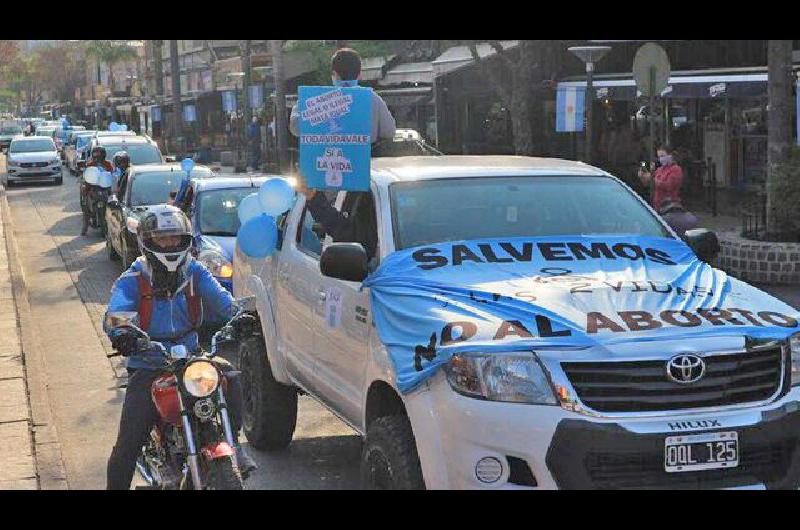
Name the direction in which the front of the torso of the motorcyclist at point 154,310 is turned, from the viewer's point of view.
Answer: toward the camera

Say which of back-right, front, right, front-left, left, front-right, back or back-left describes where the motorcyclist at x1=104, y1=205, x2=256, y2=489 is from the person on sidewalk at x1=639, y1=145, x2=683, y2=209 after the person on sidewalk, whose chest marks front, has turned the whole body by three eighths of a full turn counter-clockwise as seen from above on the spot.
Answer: right

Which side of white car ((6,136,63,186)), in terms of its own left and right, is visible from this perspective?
front

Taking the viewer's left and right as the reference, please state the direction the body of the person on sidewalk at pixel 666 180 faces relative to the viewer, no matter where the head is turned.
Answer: facing the viewer and to the left of the viewer

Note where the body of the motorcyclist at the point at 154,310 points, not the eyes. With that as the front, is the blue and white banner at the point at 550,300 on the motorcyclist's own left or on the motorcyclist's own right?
on the motorcyclist's own left

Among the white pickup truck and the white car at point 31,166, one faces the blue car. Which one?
the white car

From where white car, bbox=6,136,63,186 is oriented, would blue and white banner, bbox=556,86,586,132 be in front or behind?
in front

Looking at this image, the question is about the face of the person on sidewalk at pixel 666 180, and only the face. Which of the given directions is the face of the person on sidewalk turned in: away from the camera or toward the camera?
toward the camera

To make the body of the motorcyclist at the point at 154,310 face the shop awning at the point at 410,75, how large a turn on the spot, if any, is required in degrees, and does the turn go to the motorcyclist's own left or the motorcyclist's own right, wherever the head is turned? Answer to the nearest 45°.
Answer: approximately 180°

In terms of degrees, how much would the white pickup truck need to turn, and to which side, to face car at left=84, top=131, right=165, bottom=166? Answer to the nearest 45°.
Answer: approximately 135° to its left

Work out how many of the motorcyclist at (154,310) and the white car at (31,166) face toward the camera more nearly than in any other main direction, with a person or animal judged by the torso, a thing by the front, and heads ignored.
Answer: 2

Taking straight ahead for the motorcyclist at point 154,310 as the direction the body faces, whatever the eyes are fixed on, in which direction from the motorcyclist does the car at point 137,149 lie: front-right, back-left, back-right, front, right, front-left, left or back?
back

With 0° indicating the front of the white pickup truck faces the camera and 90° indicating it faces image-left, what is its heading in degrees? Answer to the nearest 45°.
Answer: approximately 315°

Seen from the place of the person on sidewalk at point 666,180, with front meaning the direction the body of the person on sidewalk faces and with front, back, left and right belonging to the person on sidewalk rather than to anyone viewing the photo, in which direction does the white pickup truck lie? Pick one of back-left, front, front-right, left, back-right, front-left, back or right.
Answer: front-left

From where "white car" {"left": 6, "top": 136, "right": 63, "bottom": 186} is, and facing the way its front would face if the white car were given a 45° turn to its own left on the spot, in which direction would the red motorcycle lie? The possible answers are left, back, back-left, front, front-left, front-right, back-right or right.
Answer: front-right

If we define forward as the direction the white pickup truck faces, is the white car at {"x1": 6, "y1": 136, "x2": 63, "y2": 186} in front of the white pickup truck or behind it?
behind

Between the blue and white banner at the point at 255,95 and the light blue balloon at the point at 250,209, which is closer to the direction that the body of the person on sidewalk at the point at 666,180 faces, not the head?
the light blue balloon

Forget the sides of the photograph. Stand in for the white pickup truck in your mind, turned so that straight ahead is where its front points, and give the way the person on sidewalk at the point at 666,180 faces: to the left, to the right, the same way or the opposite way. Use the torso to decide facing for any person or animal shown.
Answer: to the right
